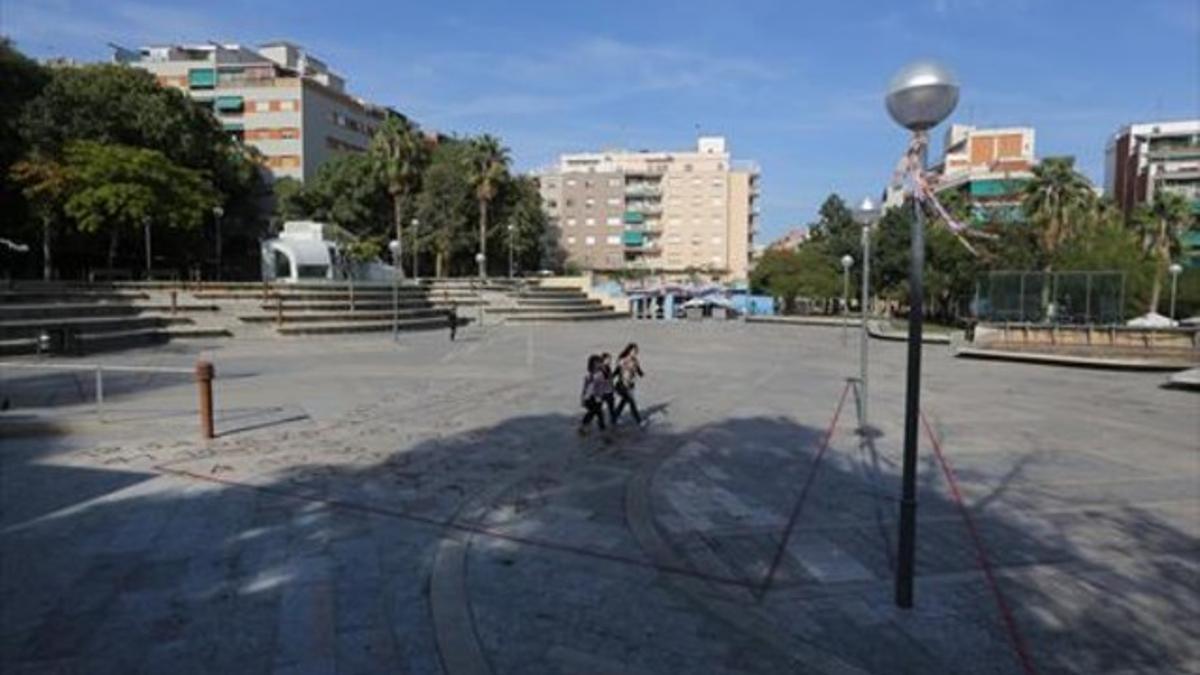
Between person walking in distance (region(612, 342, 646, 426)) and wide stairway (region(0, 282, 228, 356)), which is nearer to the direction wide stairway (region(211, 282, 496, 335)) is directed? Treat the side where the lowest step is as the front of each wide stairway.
the person walking in distance

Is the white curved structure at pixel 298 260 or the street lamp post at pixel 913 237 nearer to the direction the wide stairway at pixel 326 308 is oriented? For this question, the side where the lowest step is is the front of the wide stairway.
the street lamp post

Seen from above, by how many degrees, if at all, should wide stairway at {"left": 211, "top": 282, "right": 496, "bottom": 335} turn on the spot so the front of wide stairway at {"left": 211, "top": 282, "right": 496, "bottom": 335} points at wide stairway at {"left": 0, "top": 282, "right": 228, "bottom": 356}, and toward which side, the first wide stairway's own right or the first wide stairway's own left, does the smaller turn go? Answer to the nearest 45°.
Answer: approximately 45° to the first wide stairway's own right

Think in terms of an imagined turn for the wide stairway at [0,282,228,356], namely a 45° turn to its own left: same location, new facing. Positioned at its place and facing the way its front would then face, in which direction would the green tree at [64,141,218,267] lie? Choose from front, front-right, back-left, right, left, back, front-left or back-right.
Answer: left

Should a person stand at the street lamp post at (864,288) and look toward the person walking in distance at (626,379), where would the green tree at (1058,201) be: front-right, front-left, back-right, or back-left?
back-right

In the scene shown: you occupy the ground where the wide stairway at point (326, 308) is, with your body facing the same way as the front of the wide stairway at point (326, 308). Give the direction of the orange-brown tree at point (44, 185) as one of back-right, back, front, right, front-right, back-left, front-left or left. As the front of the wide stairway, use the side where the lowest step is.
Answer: back-right

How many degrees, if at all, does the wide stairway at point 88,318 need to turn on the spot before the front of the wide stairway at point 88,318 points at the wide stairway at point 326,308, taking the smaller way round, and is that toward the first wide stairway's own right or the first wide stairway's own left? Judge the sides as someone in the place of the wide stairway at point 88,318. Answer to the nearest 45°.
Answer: approximately 90° to the first wide stairway's own left
